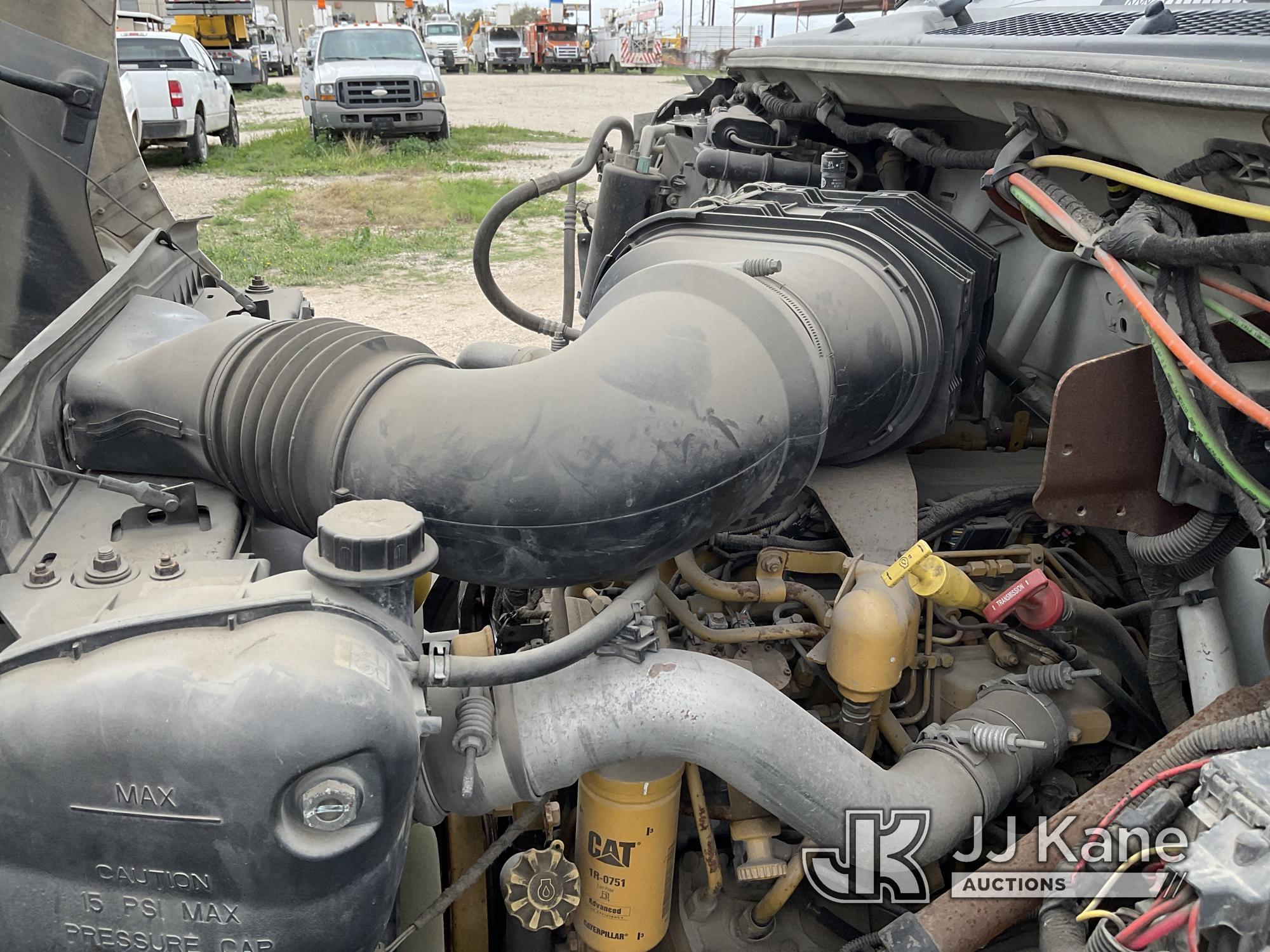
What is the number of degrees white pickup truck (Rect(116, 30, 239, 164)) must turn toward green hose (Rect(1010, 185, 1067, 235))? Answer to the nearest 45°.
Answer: approximately 135° to its right

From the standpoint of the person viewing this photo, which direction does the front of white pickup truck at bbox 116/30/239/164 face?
facing away from the viewer and to the right of the viewer

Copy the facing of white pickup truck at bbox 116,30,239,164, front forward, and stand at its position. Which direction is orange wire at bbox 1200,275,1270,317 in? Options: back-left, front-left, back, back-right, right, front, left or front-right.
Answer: back-right
